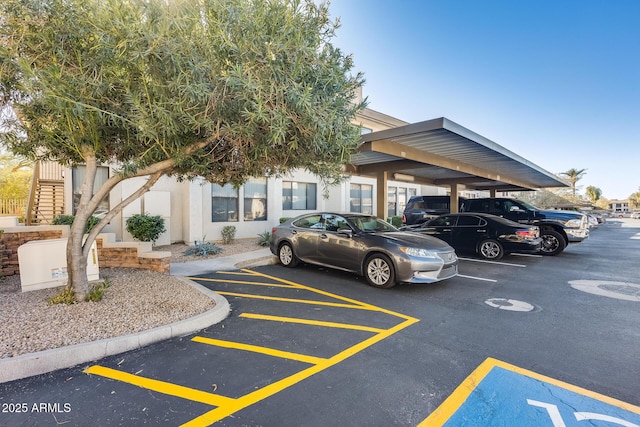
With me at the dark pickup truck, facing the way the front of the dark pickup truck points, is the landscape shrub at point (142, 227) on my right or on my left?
on my right

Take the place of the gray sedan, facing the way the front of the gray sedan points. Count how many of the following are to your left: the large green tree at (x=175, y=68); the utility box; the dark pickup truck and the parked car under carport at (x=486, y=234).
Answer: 2

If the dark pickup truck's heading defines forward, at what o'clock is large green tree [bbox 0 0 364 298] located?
The large green tree is roughly at 2 o'clock from the dark pickup truck.

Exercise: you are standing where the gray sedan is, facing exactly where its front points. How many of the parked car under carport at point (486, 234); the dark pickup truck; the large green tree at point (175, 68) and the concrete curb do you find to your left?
2

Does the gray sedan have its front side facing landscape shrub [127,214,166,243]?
no

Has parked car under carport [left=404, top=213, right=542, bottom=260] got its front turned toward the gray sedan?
no

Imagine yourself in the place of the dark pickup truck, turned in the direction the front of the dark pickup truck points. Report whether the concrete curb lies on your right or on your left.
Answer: on your right

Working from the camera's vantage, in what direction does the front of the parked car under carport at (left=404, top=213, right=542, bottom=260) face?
facing away from the viewer and to the left of the viewer

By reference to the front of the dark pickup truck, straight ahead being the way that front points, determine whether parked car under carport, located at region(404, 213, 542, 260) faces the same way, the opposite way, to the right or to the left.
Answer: the opposite way

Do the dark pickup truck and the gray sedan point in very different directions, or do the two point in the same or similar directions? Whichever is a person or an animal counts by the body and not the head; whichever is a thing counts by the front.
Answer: same or similar directions

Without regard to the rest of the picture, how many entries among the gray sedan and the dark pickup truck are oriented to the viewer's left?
0

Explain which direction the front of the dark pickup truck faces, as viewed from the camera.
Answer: facing the viewer and to the right of the viewer

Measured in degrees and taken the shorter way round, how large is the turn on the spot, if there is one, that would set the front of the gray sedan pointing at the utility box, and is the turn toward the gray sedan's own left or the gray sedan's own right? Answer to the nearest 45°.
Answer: approximately 90° to the gray sedan's own right

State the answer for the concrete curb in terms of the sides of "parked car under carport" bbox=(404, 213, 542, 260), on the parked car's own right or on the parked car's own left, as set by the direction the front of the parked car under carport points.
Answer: on the parked car's own left

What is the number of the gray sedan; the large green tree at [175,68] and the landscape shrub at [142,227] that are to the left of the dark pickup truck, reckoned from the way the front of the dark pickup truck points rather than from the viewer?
0

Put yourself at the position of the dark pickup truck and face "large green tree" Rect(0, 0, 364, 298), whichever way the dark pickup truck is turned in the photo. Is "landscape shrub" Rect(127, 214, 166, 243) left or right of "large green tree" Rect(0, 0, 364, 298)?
right

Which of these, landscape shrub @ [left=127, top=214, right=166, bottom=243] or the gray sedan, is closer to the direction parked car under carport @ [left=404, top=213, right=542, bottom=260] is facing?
the landscape shrub
